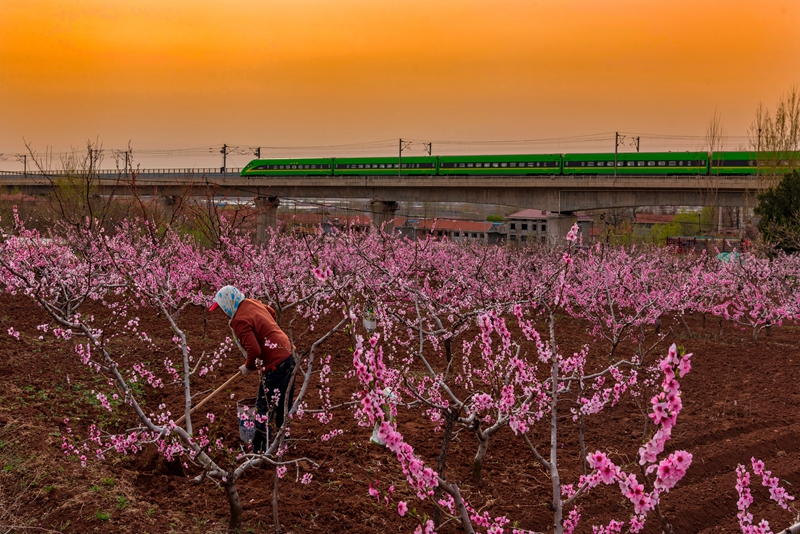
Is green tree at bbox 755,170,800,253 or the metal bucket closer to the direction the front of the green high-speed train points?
the metal bucket

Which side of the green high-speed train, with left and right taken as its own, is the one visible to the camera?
left

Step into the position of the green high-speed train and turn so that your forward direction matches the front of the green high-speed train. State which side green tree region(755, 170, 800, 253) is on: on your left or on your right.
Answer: on your left

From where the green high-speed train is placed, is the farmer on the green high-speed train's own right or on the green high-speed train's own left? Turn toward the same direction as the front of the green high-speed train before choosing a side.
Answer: on the green high-speed train's own left

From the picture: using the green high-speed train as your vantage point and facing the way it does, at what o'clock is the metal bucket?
The metal bucket is roughly at 9 o'clock from the green high-speed train.

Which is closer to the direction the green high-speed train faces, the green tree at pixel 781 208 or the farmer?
the farmer
